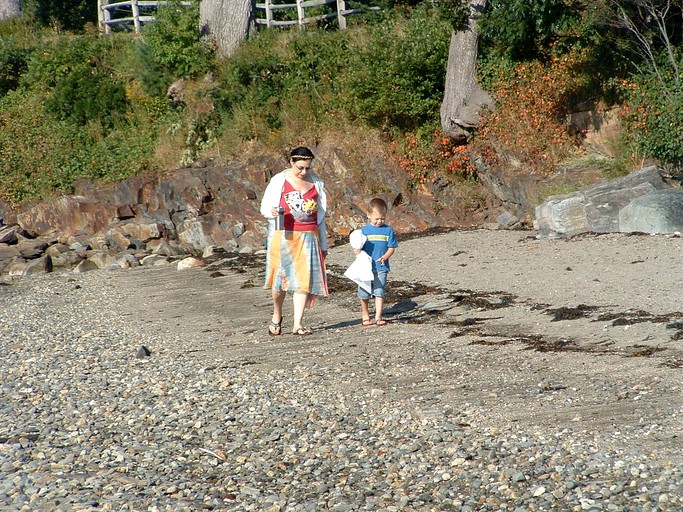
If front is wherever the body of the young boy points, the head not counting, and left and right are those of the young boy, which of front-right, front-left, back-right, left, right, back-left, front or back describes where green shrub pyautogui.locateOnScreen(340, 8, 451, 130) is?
back

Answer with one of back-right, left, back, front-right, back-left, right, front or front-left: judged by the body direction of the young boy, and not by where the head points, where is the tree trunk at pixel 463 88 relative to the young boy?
back

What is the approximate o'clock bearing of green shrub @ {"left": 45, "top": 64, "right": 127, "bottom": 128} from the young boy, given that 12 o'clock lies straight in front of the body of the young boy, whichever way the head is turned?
The green shrub is roughly at 5 o'clock from the young boy.

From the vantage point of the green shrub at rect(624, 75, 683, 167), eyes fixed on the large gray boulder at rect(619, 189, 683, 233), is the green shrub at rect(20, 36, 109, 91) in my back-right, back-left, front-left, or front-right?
back-right

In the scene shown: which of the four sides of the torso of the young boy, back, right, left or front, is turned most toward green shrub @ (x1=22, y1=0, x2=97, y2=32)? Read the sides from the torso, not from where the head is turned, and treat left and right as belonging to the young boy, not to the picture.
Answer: back

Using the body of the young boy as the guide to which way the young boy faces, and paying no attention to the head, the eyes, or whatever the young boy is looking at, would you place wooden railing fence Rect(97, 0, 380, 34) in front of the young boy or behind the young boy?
behind

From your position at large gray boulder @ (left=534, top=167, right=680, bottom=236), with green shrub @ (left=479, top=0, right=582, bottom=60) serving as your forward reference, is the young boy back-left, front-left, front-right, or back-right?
back-left

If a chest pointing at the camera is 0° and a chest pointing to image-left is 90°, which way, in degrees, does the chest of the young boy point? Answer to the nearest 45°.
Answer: approximately 0°

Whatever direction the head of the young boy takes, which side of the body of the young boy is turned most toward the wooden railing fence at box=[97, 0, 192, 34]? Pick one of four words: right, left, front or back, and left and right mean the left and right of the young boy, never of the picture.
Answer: back

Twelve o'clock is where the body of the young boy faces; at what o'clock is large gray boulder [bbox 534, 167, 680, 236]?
The large gray boulder is roughly at 7 o'clock from the young boy.

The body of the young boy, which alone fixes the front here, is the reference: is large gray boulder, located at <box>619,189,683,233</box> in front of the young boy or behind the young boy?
behind

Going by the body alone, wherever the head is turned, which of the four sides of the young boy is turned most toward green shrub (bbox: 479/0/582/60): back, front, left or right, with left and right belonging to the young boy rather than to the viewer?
back

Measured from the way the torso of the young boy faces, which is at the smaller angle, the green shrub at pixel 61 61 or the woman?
the woman
